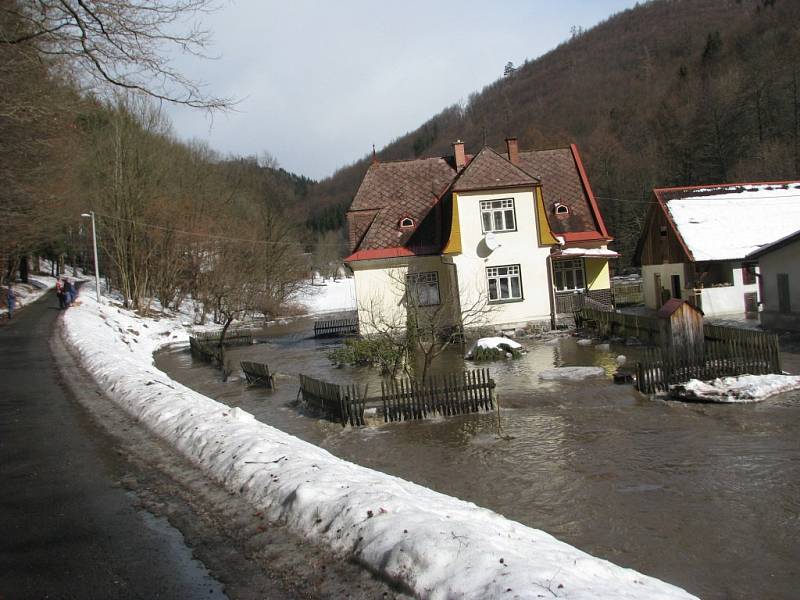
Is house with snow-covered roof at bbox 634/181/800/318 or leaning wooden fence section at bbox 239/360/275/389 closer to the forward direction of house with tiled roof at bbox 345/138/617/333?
the leaning wooden fence section

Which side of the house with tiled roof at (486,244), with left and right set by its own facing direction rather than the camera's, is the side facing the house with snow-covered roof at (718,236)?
left

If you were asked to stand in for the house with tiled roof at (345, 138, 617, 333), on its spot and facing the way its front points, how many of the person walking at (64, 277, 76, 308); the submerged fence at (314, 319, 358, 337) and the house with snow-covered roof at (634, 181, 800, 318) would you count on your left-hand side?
1

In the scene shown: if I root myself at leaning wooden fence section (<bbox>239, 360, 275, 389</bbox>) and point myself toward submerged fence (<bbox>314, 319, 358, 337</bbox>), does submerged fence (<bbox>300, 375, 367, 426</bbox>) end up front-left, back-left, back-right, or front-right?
back-right

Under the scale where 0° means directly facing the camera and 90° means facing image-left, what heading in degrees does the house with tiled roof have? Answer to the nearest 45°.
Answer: approximately 0°

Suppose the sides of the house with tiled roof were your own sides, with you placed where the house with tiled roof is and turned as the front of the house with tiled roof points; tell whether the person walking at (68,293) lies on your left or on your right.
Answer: on your right
